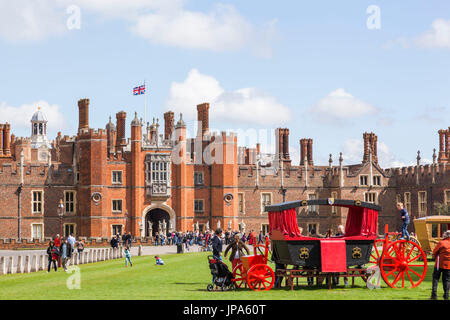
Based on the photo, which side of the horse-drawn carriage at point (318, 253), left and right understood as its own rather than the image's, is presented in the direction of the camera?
left

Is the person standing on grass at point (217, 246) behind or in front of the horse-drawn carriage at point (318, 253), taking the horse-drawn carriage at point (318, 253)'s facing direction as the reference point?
in front

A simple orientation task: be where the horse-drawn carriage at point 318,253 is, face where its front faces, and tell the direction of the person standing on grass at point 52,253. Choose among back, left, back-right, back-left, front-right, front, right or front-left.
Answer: front-right

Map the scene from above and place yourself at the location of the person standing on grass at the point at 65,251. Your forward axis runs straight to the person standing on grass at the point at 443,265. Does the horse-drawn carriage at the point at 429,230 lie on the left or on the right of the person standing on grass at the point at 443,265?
left

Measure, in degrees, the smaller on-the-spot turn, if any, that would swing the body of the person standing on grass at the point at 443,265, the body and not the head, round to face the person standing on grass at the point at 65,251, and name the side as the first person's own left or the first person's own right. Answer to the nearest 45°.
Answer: approximately 45° to the first person's own left

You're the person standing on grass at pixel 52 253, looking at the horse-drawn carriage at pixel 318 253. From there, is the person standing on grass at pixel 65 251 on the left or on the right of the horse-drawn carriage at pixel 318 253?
left

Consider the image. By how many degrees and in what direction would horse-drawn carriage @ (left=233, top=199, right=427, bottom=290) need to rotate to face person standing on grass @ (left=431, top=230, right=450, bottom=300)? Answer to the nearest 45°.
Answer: approximately 135° to its left

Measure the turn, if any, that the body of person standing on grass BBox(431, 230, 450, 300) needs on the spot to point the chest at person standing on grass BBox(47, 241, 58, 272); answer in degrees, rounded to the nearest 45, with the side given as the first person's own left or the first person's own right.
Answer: approximately 45° to the first person's own left

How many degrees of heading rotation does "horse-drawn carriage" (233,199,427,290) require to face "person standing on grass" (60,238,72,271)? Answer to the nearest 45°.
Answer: approximately 45° to its right
